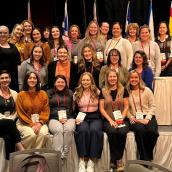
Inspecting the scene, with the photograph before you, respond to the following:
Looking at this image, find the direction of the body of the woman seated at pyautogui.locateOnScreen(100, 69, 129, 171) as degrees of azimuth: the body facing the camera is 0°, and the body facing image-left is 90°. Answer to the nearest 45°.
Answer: approximately 0°

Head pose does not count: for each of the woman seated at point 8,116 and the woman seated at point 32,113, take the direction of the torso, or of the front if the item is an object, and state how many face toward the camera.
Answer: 2

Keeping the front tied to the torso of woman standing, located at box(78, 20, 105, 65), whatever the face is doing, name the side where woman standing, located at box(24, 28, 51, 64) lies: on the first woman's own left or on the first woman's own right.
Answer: on the first woman's own right

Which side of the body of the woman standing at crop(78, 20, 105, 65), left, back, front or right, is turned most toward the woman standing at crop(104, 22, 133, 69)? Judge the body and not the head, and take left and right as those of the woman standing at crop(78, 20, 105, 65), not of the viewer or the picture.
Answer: left

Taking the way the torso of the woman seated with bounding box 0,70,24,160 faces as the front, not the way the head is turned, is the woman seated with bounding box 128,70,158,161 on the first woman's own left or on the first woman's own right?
on the first woman's own left

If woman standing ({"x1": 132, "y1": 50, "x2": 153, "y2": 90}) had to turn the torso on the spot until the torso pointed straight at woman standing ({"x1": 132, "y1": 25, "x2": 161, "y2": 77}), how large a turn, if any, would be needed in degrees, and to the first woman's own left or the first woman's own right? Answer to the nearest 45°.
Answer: approximately 135° to the first woman's own right
